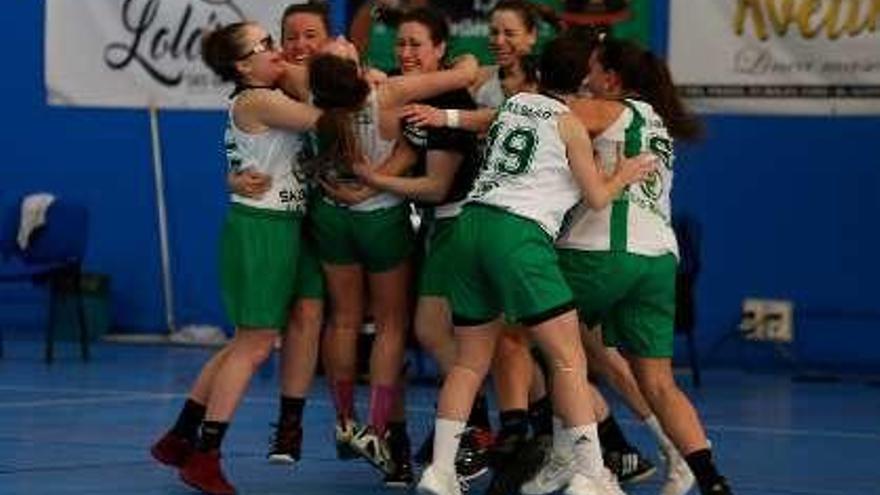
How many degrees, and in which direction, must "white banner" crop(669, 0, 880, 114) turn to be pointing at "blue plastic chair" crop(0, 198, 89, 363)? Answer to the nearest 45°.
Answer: approximately 90° to its right

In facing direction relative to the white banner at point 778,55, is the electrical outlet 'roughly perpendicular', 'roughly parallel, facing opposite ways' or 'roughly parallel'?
roughly parallel

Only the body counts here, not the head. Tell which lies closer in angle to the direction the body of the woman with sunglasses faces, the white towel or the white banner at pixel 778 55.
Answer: the white banner

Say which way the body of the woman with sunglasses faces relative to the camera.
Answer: to the viewer's right

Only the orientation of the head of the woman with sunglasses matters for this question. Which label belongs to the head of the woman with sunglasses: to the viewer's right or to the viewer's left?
to the viewer's right

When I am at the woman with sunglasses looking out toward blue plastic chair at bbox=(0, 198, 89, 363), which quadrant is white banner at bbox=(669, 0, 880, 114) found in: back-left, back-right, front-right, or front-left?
front-right

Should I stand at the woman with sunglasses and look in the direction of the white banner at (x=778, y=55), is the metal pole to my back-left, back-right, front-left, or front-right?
front-left

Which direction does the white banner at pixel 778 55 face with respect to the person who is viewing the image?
facing the viewer

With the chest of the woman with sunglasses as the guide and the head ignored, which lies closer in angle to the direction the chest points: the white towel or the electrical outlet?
the electrical outlet

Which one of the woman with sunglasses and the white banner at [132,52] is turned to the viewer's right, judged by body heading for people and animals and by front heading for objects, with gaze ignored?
the woman with sunglasses

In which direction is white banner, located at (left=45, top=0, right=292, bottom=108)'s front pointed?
toward the camera

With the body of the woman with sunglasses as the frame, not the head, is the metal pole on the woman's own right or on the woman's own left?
on the woman's own left

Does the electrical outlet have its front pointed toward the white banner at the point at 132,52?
no

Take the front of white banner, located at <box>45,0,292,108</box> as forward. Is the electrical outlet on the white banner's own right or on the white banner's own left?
on the white banner's own left

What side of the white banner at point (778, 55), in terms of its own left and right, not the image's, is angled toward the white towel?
right

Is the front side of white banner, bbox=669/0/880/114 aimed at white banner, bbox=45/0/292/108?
no
